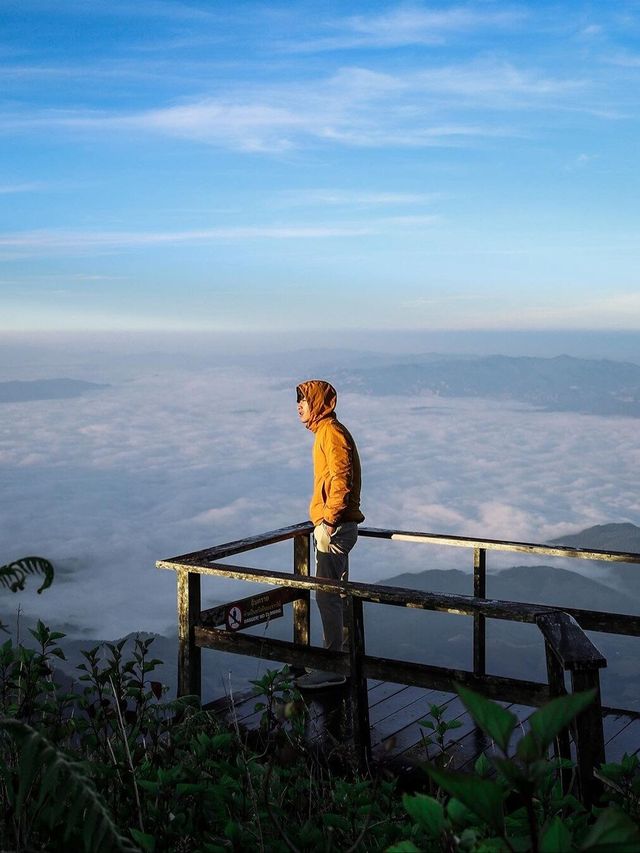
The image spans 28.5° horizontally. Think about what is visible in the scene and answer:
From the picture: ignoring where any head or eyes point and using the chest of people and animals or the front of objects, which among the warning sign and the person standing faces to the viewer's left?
the person standing

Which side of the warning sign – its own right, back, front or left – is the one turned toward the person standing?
left

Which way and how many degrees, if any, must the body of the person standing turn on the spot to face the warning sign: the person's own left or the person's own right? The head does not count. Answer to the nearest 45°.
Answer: approximately 45° to the person's own left

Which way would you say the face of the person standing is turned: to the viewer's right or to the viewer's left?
to the viewer's left

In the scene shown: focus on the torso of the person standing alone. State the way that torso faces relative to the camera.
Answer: to the viewer's left

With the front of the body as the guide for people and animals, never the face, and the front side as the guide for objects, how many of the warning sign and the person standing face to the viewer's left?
1
